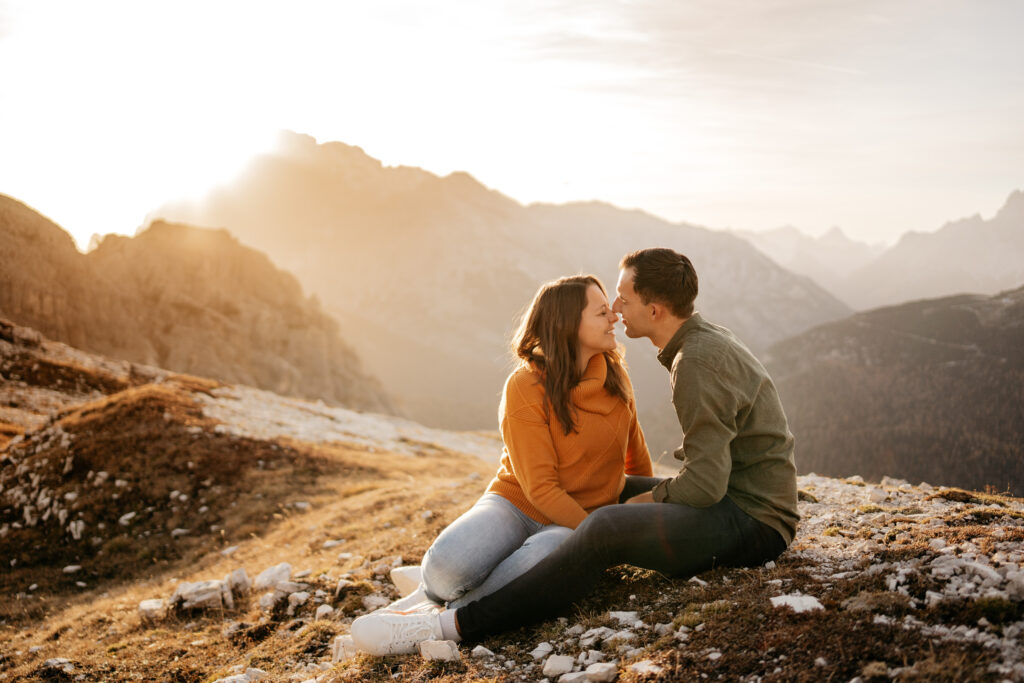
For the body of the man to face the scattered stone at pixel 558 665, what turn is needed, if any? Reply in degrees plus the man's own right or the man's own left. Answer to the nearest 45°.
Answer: approximately 45° to the man's own left

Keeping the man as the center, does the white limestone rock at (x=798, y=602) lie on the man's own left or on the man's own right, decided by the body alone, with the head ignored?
on the man's own left

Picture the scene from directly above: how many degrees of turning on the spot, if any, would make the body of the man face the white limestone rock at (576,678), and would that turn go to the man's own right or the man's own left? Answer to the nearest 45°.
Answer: approximately 45° to the man's own left

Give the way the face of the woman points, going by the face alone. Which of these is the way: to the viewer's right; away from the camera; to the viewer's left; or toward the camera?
to the viewer's right

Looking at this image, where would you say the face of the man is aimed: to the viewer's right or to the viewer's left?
to the viewer's left

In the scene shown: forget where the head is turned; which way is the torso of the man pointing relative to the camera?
to the viewer's left

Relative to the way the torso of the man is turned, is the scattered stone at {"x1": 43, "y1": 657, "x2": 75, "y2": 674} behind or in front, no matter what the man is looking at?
in front
